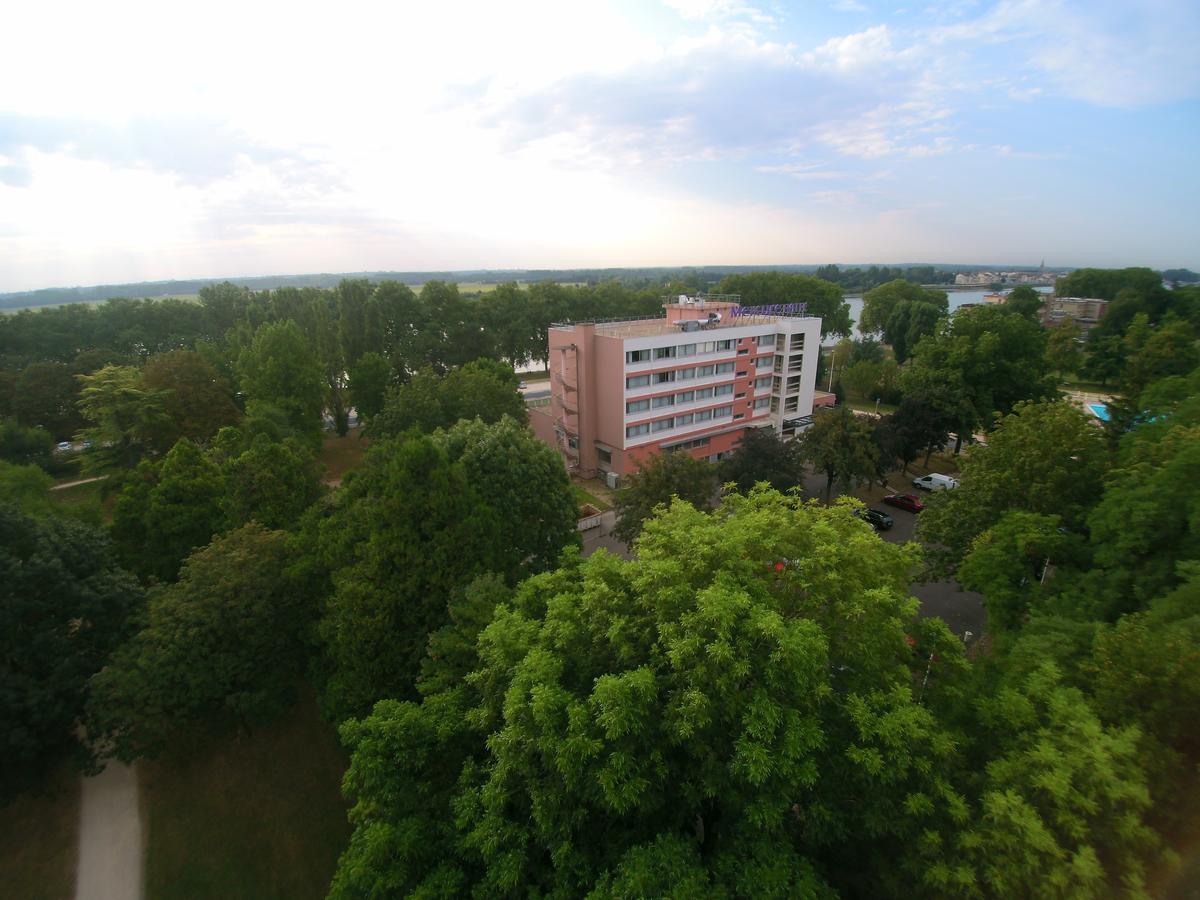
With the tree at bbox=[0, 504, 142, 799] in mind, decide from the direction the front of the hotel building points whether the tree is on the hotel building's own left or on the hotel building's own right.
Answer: on the hotel building's own right

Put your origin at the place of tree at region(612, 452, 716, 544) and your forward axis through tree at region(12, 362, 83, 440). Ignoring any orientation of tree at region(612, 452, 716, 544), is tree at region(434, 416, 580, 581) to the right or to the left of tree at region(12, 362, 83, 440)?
left

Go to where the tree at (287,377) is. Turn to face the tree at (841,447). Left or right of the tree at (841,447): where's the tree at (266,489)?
right

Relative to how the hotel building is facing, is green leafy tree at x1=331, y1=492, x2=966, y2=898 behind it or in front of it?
in front

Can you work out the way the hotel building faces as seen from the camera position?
facing the viewer and to the right of the viewer

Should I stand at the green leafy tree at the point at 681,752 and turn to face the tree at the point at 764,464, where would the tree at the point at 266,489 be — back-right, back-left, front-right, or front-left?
front-left

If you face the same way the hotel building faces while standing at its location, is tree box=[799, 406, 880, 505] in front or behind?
in front

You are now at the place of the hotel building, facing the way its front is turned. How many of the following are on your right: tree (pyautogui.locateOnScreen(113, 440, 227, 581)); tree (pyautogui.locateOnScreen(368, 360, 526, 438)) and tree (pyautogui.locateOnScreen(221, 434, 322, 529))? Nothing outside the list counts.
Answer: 3

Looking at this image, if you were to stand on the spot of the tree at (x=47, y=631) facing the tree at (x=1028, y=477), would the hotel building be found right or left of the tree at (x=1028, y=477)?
left

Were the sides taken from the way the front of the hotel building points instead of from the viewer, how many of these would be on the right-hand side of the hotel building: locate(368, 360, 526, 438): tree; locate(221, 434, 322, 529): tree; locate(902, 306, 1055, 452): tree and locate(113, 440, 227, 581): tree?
3

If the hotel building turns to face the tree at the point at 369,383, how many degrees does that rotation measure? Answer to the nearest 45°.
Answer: approximately 135° to its right
